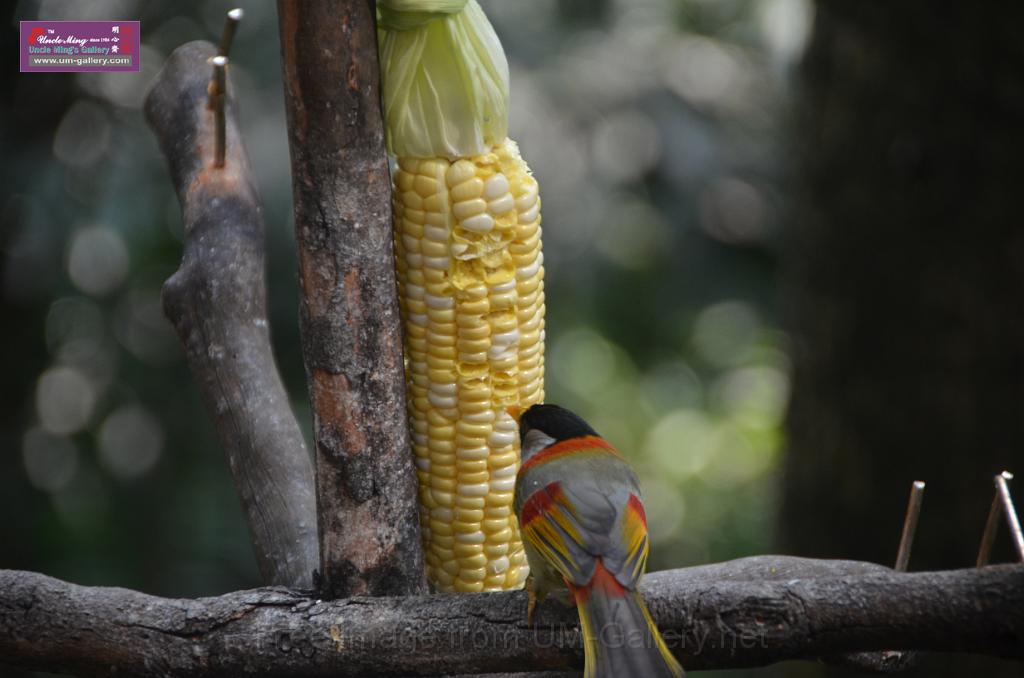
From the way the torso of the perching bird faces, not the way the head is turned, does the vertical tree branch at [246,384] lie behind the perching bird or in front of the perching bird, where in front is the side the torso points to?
in front

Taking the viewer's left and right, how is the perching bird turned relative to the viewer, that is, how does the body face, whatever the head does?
facing away from the viewer and to the left of the viewer
